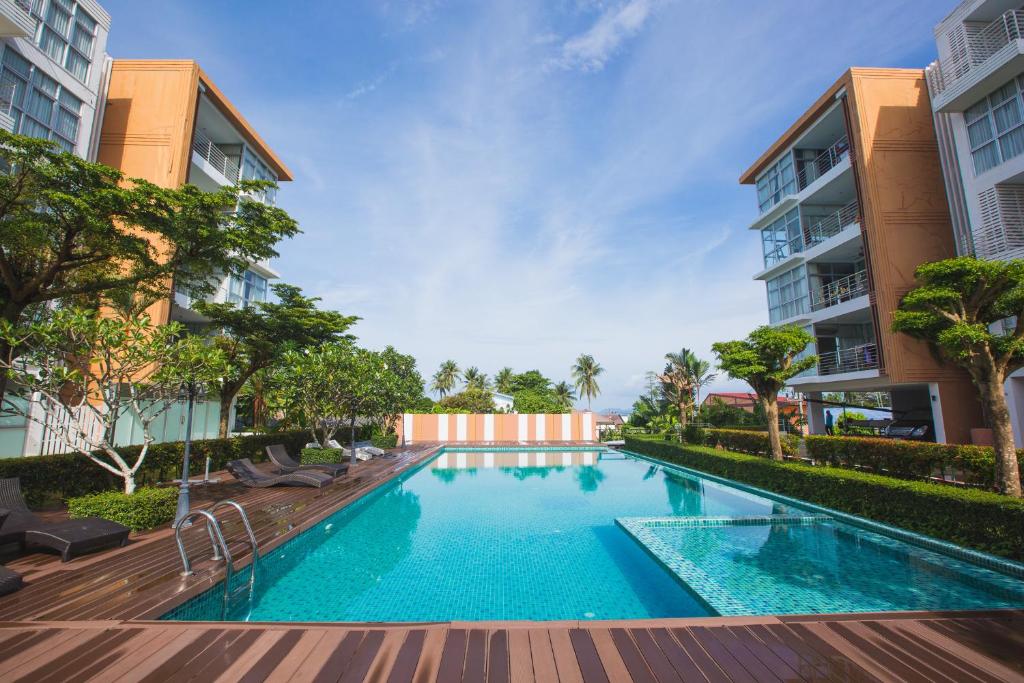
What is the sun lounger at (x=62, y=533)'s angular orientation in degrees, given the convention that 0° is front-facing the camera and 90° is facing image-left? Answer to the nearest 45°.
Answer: approximately 315°

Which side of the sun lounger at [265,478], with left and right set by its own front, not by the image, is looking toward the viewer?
right

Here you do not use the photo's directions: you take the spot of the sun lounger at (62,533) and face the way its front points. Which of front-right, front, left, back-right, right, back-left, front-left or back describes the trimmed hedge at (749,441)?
front-left

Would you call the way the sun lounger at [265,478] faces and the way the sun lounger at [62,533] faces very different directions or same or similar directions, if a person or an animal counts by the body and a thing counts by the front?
same or similar directions

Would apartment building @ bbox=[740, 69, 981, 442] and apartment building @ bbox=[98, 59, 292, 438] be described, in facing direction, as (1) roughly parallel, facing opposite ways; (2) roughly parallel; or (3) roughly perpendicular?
roughly parallel, facing opposite ways

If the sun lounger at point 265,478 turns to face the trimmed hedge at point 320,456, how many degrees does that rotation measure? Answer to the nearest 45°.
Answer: approximately 90° to its left

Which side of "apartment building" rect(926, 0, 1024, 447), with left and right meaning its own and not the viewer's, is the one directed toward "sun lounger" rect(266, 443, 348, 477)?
front

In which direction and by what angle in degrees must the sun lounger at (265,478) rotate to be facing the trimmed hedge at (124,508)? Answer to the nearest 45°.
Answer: approximately 135° to its right

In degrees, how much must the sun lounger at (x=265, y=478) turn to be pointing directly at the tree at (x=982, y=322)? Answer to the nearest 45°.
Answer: approximately 45° to its right

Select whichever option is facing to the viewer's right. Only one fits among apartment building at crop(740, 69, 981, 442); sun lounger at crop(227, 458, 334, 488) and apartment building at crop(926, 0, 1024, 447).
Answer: the sun lounger

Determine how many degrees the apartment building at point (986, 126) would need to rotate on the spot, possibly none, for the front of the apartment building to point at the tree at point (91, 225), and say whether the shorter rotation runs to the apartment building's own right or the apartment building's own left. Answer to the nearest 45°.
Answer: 0° — it already faces it

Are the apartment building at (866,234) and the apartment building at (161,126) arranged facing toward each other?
yes

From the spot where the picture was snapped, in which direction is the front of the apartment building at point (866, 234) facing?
facing the viewer and to the left of the viewer

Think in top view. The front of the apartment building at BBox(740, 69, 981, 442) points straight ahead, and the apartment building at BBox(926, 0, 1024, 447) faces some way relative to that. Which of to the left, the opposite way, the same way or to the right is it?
the same way

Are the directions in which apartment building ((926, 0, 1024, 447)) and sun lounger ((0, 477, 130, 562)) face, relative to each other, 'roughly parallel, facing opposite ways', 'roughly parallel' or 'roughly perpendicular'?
roughly parallel, facing opposite ways

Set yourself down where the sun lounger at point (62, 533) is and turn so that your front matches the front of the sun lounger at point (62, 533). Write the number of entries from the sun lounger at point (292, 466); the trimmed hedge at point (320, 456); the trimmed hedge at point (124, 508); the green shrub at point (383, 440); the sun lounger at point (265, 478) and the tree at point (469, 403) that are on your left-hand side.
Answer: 6

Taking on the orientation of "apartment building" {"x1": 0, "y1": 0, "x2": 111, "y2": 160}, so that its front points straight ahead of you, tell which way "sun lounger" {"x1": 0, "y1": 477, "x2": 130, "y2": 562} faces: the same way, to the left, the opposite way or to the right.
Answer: the same way

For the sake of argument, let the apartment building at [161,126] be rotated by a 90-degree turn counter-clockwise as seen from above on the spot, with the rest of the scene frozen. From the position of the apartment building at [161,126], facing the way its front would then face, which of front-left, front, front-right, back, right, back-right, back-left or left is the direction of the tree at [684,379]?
front-right
